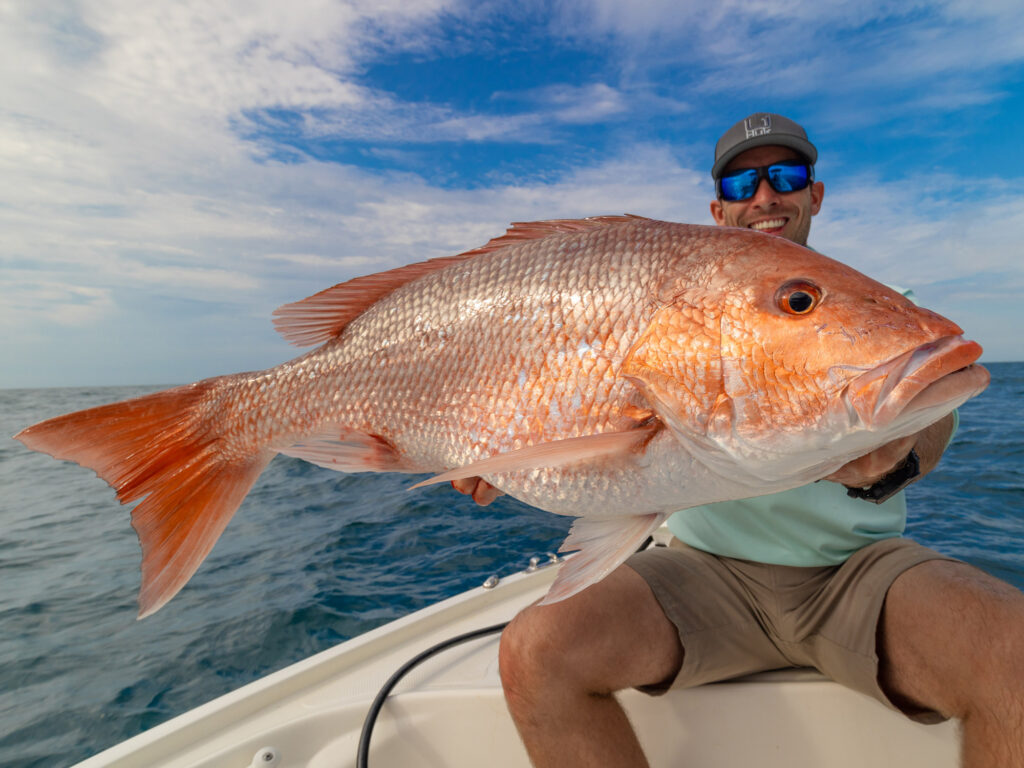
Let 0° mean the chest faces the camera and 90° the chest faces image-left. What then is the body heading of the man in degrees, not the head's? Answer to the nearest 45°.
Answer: approximately 0°

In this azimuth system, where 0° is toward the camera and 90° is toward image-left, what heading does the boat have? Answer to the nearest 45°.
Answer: approximately 180°
